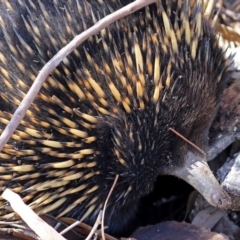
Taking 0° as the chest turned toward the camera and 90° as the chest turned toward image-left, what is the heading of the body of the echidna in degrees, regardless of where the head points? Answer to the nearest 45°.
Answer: approximately 315°
